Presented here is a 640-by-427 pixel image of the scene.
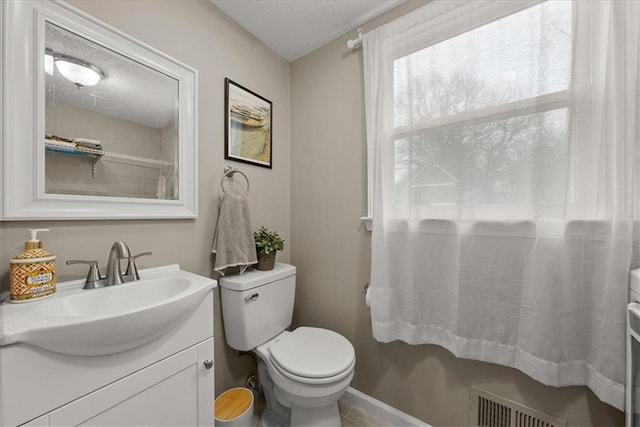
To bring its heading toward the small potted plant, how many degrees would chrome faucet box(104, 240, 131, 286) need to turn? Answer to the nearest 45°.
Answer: approximately 45° to its left

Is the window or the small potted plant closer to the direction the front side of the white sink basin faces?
the window

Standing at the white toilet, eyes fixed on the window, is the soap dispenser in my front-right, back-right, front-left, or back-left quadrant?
back-right

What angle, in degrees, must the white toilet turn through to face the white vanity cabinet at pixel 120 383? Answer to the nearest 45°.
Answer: approximately 90° to its right

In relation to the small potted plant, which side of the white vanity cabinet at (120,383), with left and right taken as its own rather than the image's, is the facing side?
left

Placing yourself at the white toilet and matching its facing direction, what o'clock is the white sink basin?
The white sink basin is roughly at 3 o'clock from the white toilet.

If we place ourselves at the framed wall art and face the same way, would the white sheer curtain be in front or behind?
in front

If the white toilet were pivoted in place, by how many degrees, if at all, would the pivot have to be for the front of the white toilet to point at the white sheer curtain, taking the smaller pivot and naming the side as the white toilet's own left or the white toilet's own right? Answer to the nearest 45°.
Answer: approximately 45° to the white toilet's own left
